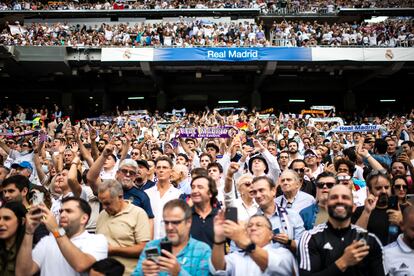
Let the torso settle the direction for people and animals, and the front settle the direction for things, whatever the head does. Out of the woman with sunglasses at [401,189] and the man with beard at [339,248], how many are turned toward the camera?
2

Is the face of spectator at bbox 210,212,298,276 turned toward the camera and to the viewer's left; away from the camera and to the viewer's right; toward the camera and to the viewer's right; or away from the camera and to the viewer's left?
toward the camera and to the viewer's left

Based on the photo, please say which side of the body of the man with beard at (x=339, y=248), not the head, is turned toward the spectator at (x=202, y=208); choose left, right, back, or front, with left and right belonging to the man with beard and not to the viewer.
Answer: right

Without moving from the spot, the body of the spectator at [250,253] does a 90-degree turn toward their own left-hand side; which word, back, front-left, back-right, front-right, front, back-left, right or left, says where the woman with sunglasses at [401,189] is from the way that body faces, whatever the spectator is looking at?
left

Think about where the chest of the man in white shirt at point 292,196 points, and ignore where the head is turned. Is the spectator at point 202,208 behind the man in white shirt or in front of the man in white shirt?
in front

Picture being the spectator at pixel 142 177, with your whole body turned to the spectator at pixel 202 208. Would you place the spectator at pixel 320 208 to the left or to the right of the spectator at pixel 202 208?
left

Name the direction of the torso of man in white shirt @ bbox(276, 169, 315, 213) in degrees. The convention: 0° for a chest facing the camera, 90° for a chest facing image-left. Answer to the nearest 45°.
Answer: approximately 45°

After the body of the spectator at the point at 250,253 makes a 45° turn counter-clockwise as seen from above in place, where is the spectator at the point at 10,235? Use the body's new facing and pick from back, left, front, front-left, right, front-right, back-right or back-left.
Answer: right

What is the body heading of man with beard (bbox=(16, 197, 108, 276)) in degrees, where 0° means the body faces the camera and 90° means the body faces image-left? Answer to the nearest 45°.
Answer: approximately 45°

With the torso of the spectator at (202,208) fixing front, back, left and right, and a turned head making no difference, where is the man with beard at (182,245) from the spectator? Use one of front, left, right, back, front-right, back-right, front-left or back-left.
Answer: front-left

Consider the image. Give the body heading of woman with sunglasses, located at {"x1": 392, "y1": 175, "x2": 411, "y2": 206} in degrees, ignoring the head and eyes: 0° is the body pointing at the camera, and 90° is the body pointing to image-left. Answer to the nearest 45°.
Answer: approximately 0°
